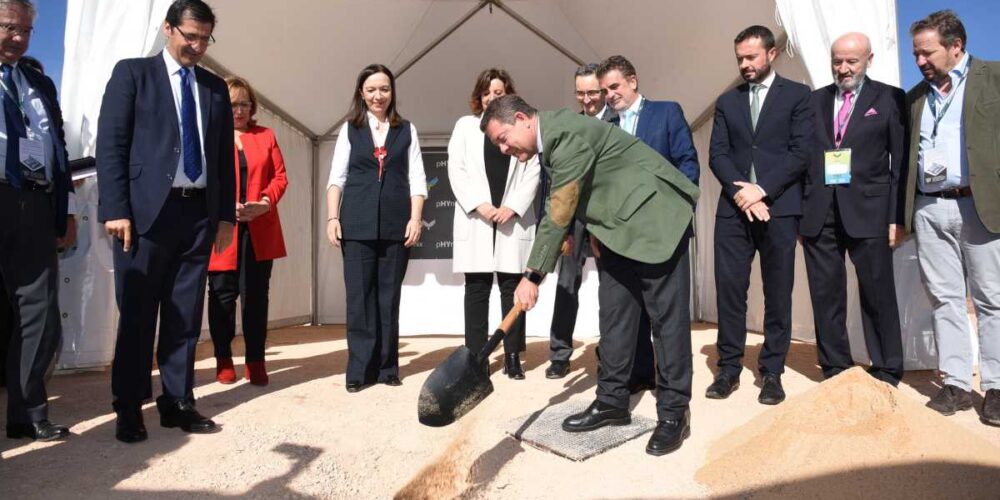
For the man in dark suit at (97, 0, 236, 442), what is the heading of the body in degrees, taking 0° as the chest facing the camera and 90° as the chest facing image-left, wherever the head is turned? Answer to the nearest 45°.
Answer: approximately 315°

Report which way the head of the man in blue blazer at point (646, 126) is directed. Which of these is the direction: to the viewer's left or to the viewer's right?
to the viewer's left

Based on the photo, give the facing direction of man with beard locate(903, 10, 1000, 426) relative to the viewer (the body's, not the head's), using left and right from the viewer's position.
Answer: facing the viewer and to the left of the viewer

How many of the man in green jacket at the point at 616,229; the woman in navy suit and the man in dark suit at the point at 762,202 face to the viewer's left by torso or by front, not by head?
1

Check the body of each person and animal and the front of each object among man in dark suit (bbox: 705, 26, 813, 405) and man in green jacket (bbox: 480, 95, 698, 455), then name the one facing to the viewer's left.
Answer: the man in green jacket

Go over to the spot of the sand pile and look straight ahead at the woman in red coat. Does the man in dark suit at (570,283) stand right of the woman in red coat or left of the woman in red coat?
right

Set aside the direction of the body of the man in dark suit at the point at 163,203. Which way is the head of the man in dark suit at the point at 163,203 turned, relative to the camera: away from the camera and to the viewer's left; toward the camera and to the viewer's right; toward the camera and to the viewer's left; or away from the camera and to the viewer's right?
toward the camera and to the viewer's right

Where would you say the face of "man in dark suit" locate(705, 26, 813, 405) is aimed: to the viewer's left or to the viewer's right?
to the viewer's left

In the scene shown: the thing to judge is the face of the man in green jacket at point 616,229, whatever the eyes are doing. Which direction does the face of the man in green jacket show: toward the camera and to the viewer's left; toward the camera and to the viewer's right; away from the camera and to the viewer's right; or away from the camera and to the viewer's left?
toward the camera and to the viewer's left

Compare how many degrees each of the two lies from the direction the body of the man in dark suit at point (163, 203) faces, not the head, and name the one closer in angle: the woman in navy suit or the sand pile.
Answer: the sand pile
